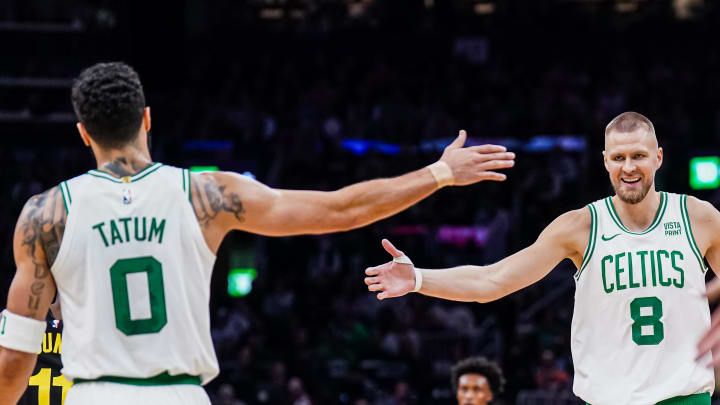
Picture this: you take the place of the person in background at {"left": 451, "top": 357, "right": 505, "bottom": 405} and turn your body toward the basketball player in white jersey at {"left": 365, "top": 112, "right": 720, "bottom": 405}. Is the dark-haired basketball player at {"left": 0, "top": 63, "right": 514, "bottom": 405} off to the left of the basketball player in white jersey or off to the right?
right

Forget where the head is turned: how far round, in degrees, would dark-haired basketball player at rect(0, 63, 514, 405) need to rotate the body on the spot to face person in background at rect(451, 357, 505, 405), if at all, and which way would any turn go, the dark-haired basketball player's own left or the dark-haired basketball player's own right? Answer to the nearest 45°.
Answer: approximately 45° to the dark-haired basketball player's own right

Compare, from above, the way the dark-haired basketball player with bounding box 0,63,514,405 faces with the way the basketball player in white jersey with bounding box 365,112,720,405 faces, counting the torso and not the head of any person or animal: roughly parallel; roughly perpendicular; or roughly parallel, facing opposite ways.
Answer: roughly parallel, facing opposite ways

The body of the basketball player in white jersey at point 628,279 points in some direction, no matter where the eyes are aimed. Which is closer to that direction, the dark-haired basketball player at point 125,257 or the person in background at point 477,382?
the dark-haired basketball player

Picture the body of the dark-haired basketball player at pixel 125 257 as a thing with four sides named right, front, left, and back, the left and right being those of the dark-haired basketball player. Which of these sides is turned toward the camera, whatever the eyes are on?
back

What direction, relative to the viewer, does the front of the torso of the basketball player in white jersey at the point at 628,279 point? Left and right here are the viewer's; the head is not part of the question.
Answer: facing the viewer

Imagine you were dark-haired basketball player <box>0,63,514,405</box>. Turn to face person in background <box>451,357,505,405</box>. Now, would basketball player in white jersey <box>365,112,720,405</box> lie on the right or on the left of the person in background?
right

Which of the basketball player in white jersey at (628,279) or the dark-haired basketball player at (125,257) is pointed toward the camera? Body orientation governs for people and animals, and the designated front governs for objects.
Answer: the basketball player in white jersey
